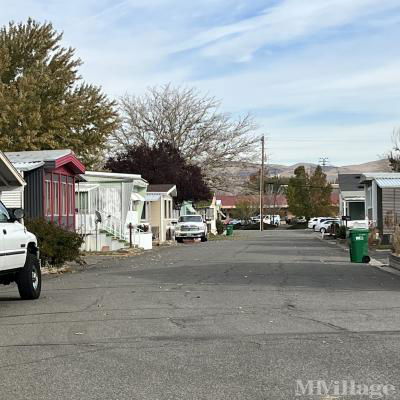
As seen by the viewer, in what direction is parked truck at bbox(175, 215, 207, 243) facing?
toward the camera

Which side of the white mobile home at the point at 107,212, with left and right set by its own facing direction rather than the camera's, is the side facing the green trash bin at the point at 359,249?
front

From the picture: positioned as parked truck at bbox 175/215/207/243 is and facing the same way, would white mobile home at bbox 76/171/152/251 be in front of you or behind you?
in front

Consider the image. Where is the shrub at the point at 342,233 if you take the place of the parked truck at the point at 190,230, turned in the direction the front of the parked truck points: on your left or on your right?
on your left

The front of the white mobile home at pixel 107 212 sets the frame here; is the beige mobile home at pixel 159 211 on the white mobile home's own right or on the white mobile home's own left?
on the white mobile home's own left

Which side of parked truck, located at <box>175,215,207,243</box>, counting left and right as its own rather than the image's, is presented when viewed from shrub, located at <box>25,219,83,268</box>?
front

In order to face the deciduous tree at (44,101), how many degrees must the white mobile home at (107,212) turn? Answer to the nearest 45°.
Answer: approximately 180°

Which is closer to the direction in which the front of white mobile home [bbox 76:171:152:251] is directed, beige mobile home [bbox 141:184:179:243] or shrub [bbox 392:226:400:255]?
the shrub

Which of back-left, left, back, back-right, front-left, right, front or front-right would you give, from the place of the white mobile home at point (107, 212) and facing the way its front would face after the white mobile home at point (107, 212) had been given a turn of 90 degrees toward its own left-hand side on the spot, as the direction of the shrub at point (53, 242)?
back-right

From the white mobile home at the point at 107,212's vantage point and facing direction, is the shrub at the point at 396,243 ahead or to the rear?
ahead

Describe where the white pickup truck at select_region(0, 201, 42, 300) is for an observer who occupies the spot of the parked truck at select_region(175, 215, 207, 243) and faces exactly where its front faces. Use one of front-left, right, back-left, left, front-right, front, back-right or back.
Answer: front
